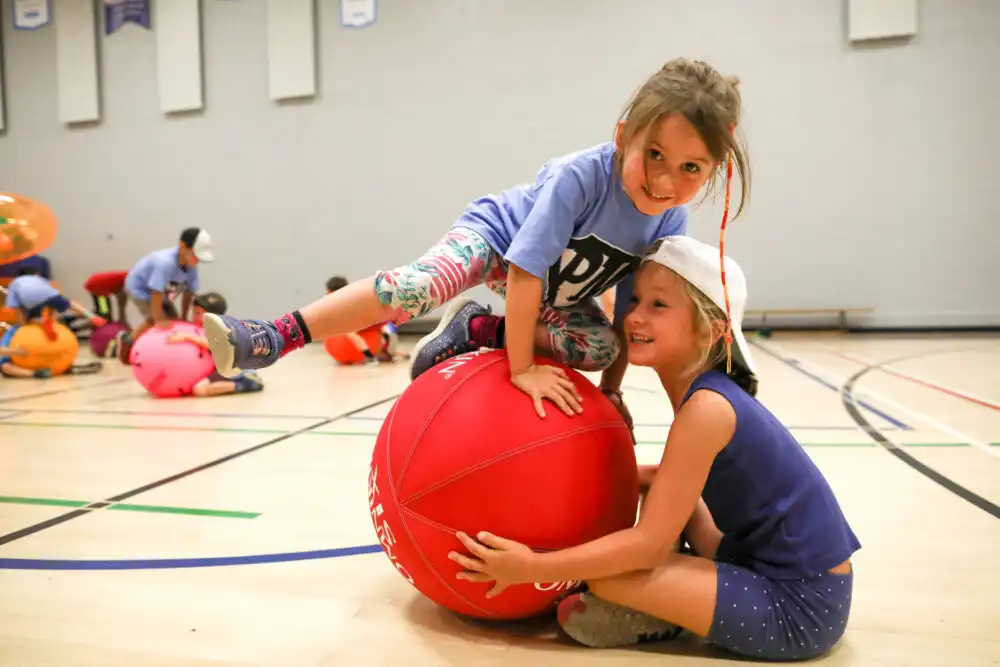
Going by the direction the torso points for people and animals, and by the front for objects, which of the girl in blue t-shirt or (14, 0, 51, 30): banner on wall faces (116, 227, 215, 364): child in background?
the banner on wall

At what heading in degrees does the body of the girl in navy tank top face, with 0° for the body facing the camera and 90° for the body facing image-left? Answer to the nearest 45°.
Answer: approximately 90°

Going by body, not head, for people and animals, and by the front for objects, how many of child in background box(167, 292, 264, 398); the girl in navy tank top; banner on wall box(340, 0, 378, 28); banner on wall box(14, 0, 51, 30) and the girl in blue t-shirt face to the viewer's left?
2

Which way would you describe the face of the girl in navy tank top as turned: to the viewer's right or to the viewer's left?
to the viewer's left

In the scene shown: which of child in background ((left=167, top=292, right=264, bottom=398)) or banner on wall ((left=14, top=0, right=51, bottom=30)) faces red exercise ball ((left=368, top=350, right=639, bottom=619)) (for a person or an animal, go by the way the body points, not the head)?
the banner on wall

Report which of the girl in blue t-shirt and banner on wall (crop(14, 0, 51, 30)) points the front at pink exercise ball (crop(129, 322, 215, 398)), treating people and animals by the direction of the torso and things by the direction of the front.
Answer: the banner on wall

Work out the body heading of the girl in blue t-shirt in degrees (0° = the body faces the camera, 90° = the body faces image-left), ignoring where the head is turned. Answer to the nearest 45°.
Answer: approximately 315°

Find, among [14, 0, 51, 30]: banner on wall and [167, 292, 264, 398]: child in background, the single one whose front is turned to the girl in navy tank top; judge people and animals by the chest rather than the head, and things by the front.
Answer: the banner on wall

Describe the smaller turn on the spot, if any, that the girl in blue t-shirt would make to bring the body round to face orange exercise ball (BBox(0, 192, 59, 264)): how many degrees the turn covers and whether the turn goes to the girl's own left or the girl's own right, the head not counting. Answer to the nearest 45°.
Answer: approximately 180°

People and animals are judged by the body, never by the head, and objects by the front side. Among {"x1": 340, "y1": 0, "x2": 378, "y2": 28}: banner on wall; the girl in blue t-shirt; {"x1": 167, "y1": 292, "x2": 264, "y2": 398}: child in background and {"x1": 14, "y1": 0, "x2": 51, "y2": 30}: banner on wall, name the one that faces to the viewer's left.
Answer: the child in background

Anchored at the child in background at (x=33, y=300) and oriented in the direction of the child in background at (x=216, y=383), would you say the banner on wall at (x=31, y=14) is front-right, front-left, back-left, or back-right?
back-left

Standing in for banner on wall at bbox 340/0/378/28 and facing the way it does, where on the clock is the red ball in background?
The red ball in background is roughly at 12 o'clock from the banner on wall.

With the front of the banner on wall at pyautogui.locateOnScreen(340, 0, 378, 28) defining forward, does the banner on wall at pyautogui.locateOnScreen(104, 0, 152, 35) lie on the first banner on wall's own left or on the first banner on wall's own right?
on the first banner on wall's own right
